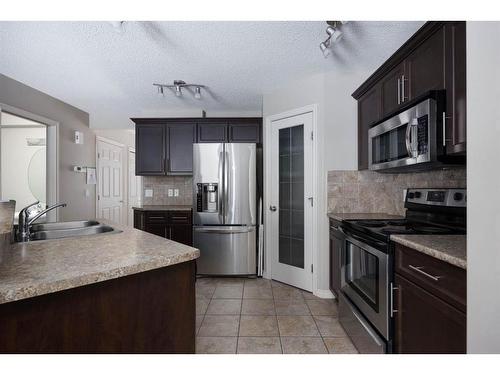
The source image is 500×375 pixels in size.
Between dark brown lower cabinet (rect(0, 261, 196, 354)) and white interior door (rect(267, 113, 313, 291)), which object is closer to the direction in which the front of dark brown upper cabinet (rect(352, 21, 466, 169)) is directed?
the dark brown lower cabinet

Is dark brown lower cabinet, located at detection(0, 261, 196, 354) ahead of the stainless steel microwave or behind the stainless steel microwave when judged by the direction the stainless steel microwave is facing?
ahead

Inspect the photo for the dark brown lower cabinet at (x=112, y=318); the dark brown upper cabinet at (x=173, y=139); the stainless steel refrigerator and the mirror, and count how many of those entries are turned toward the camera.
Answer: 3

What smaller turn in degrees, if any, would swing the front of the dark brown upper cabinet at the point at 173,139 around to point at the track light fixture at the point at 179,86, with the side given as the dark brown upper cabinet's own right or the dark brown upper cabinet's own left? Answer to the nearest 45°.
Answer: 0° — it already faces it

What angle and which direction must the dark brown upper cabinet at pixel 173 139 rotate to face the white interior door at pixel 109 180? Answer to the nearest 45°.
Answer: approximately 135° to its right

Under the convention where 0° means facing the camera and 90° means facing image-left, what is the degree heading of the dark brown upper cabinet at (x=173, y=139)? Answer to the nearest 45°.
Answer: approximately 0°

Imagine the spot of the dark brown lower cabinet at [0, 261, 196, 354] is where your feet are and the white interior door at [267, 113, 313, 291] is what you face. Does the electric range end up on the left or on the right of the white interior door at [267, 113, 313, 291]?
right

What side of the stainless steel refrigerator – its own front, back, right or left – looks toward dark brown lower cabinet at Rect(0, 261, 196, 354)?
front

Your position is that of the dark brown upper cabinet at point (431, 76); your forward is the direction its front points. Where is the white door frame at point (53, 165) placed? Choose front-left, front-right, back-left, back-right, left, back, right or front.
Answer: front-right

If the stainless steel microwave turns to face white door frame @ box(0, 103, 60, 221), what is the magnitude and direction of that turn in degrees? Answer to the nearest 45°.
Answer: approximately 45° to its right

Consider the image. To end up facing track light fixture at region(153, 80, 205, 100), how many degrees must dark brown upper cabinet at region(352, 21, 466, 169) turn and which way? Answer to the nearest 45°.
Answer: approximately 45° to its right

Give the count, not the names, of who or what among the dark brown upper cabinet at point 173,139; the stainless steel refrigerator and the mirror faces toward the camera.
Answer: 3

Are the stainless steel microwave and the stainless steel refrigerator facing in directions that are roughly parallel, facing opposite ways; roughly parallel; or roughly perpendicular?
roughly perpendicular
